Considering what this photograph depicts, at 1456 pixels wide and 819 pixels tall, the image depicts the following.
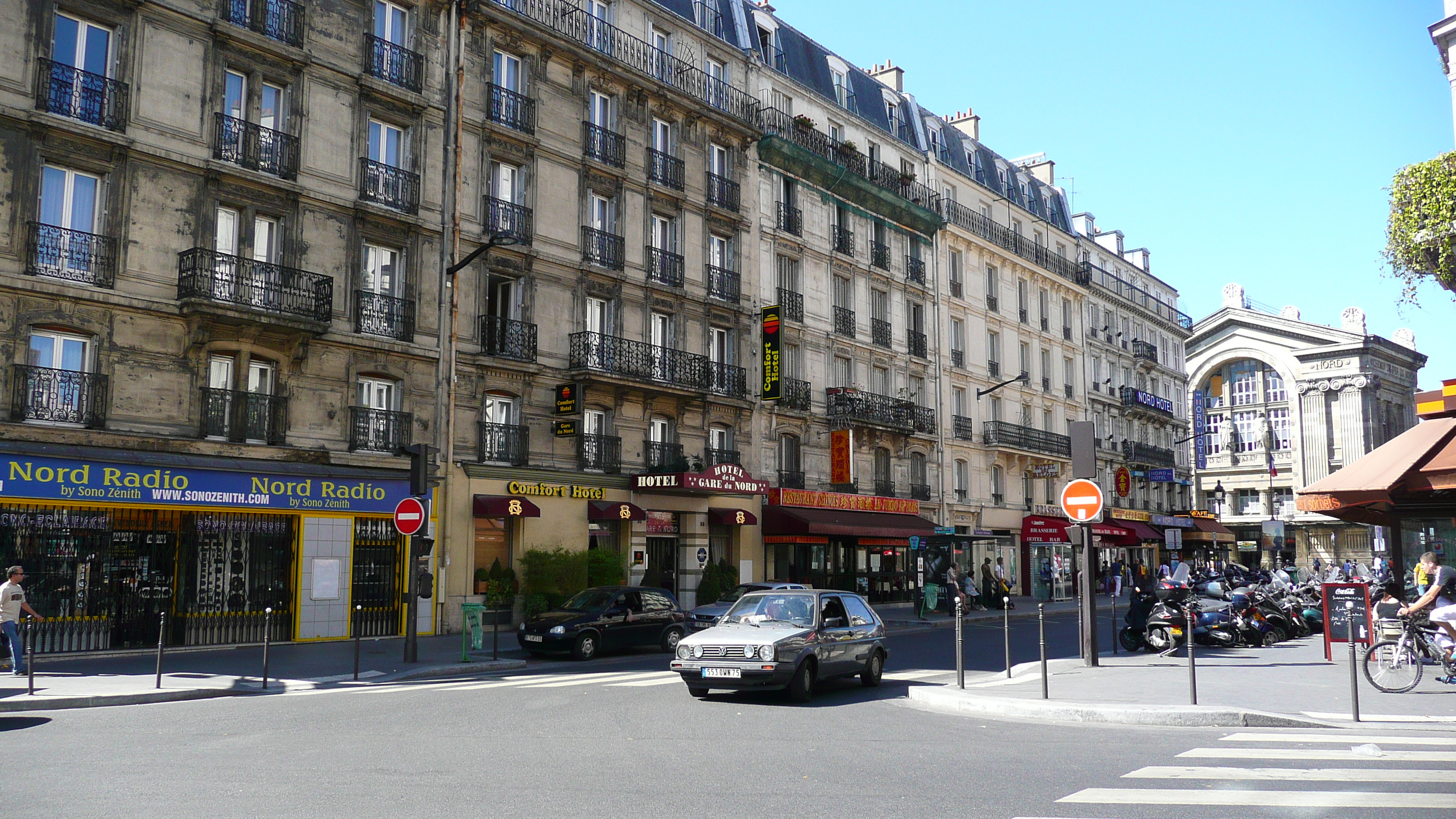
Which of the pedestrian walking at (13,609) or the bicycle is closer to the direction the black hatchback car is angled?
the pedestrian walking

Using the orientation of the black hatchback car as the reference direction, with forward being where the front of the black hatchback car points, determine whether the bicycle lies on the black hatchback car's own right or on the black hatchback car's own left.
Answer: on the black hatchback car's own left

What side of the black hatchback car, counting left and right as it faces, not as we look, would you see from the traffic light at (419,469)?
front

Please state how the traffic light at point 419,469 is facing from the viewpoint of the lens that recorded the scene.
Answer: facing away from the viewer and to the right of the viewer

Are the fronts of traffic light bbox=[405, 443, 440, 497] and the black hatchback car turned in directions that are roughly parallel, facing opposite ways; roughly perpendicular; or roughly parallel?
roughly parallel, facing opposite ways

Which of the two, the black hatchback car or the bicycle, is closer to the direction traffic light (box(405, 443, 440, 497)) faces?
the black hatchback car

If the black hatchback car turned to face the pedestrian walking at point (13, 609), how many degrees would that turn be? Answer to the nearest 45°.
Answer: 0° — it already faces them

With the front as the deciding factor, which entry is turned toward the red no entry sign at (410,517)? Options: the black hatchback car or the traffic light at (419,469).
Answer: the black hatchback car

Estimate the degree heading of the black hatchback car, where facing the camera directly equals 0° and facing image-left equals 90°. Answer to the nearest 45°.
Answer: approximately 45°

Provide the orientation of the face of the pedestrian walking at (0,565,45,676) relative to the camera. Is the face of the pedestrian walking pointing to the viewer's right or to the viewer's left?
to the viewer's right
